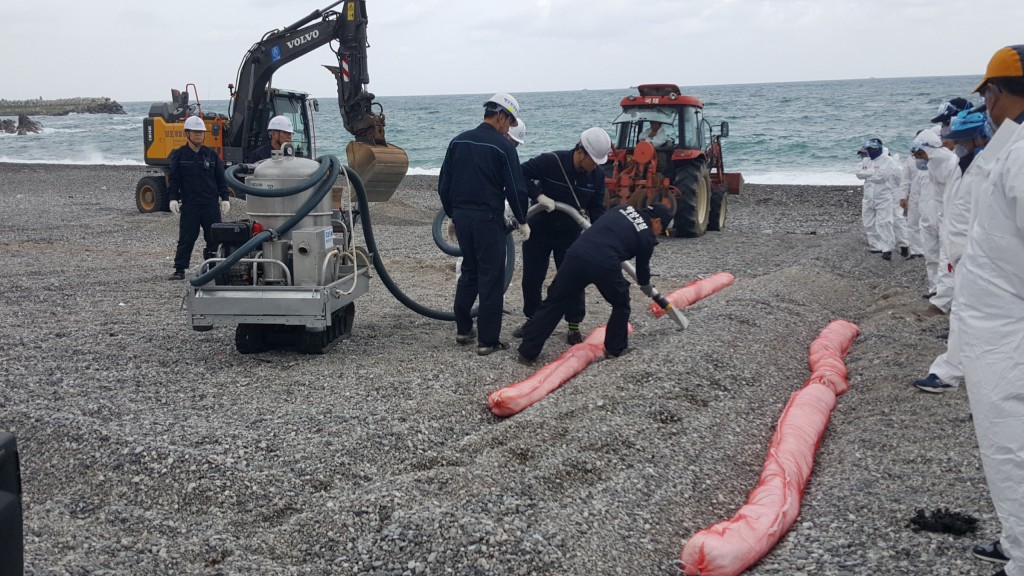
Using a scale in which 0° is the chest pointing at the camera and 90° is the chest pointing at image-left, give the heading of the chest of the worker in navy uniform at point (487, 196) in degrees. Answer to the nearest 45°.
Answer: approximately 225°

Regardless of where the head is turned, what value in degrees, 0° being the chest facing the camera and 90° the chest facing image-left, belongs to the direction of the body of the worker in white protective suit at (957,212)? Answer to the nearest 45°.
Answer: approximately 90°

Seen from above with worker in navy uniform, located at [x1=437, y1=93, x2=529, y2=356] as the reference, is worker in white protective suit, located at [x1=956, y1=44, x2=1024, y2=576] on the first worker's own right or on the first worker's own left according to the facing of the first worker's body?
on the first worker's own right

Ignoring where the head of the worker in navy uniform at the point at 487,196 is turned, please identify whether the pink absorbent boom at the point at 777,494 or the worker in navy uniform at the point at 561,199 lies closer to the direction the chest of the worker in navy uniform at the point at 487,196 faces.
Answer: the worker in navy uniform

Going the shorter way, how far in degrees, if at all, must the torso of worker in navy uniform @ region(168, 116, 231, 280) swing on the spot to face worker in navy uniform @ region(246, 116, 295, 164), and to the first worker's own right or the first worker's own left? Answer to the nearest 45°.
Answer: approximately 45° to the first worker's own left

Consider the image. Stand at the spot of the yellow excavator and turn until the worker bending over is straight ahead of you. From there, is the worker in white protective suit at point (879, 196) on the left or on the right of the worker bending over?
left

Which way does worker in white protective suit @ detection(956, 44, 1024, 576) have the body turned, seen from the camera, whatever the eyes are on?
to the viewer's left

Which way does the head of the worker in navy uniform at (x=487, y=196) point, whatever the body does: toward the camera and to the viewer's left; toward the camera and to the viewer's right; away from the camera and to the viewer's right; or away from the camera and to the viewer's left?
away from the camera and to the viewer's right

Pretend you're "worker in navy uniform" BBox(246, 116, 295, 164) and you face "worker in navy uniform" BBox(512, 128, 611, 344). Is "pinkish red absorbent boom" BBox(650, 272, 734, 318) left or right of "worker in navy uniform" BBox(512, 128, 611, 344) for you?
left

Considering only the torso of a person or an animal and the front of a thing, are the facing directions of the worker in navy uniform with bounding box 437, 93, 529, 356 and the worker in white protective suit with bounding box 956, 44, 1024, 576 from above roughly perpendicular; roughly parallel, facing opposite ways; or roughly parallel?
roughly perpendicular

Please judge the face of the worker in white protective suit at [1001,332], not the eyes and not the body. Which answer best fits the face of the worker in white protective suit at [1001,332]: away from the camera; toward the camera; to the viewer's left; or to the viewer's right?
to the viewer's left

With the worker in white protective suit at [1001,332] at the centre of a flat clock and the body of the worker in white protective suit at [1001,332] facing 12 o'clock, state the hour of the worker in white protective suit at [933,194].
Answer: the worker in white protective suit at [933,194] is roughly at 3 o'clock from the worker in white protective suit at [1001,332].
